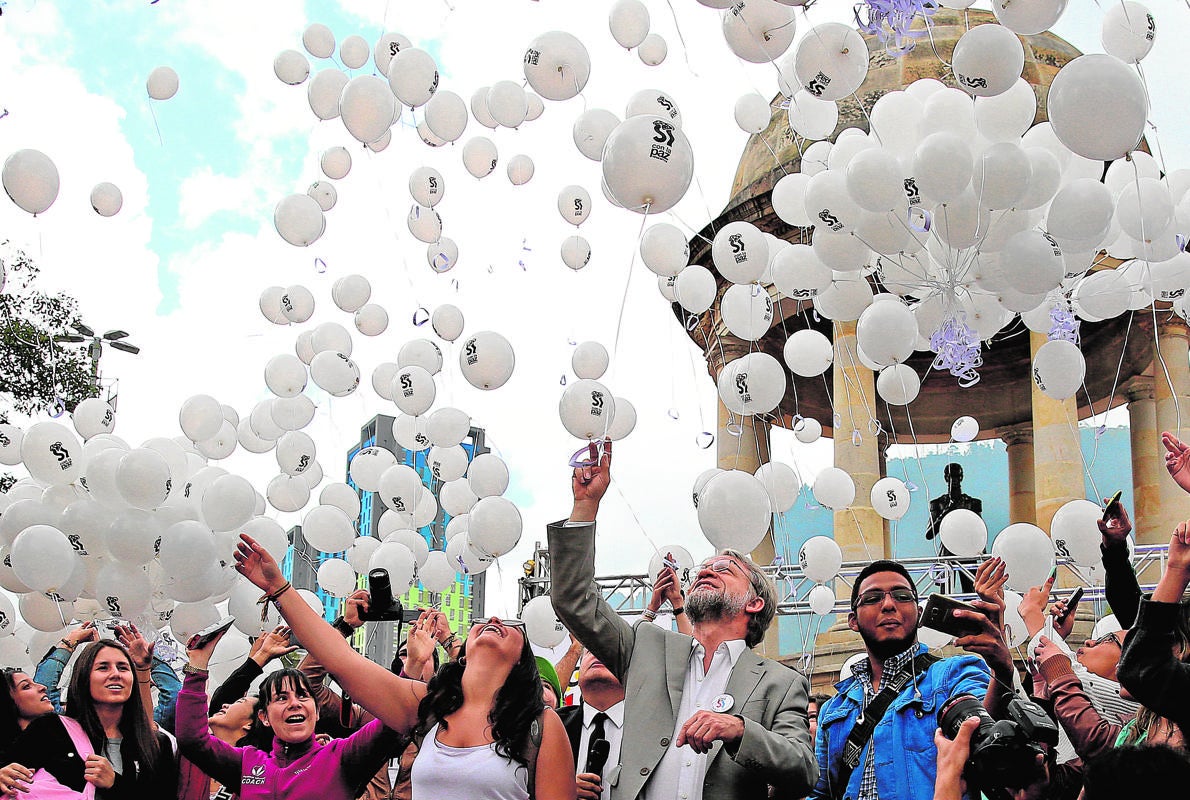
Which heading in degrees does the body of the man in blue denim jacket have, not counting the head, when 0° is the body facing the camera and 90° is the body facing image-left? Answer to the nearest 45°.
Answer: approximately 0°

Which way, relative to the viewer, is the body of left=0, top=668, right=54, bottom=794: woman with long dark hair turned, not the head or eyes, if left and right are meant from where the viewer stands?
facing to the right of the viewer

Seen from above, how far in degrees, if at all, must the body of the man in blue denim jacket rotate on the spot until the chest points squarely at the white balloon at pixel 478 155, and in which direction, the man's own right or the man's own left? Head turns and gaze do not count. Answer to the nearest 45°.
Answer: approximately 135° to the man's own right

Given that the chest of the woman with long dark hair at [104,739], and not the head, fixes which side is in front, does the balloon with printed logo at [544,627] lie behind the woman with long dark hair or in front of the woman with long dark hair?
behind
